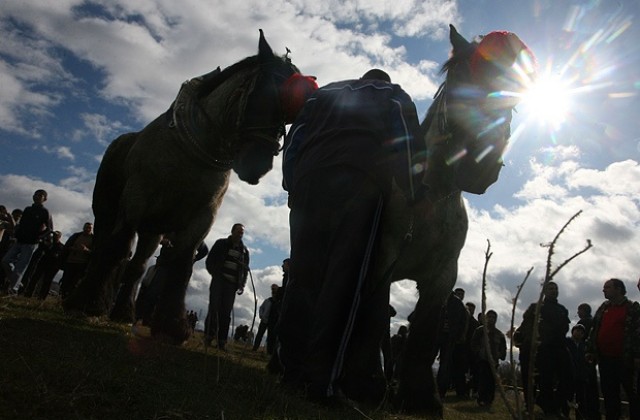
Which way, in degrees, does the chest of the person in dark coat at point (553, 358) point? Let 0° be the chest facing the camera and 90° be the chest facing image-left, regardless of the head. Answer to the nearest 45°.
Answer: approximately 0°

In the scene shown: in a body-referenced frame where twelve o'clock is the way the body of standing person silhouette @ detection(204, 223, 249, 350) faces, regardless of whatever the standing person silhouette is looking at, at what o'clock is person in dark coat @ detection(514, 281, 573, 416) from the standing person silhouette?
The person in dark coat is roughly at 11 o'clock from the standing person silhouette.

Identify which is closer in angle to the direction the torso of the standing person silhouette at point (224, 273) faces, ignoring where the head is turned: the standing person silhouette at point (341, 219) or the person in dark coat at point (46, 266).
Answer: the standing person silhouette

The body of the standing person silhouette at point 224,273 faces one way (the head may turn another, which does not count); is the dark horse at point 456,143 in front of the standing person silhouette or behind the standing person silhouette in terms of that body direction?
in front

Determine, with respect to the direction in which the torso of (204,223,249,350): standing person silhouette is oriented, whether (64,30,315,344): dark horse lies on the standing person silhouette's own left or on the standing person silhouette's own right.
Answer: on the standing person silhouette's own right

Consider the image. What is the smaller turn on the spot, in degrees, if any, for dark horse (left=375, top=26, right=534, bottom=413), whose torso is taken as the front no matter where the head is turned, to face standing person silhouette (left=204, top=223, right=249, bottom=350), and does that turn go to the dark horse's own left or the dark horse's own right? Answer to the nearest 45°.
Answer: approximately 180°

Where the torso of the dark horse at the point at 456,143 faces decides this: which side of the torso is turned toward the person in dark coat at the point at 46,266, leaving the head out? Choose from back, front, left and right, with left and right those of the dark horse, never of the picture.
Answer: back
